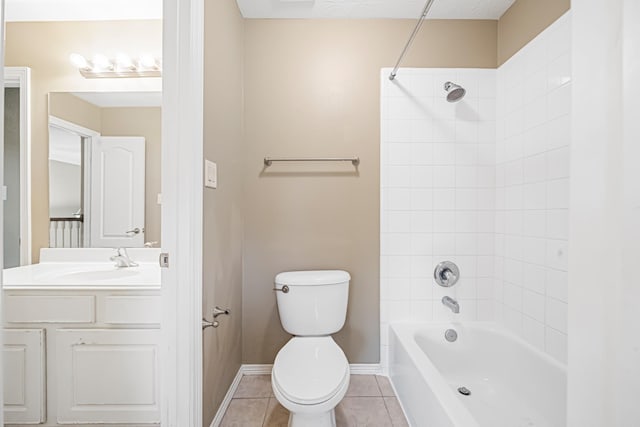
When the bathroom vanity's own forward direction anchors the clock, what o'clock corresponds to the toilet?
The toilet is roughly at 10 o'clock from the bathroom vanity.

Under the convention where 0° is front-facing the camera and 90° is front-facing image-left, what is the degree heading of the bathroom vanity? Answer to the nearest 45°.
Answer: approximately 0°

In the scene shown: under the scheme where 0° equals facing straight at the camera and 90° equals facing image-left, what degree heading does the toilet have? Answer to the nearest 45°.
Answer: approximately 0°

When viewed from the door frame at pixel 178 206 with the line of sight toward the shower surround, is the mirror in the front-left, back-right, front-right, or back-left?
back-left

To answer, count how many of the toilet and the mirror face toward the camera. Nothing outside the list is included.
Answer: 2
